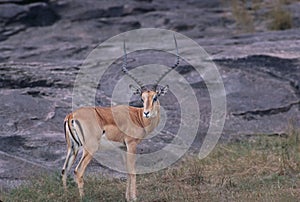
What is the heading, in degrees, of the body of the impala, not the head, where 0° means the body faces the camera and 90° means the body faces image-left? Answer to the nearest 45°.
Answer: approximately 270°
